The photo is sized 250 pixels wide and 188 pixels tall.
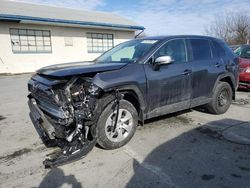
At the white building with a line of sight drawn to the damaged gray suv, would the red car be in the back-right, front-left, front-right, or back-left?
front-left

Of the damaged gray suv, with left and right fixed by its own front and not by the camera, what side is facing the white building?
right

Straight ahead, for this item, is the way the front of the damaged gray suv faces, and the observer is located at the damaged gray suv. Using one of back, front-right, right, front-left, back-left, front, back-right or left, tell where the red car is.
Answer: back
